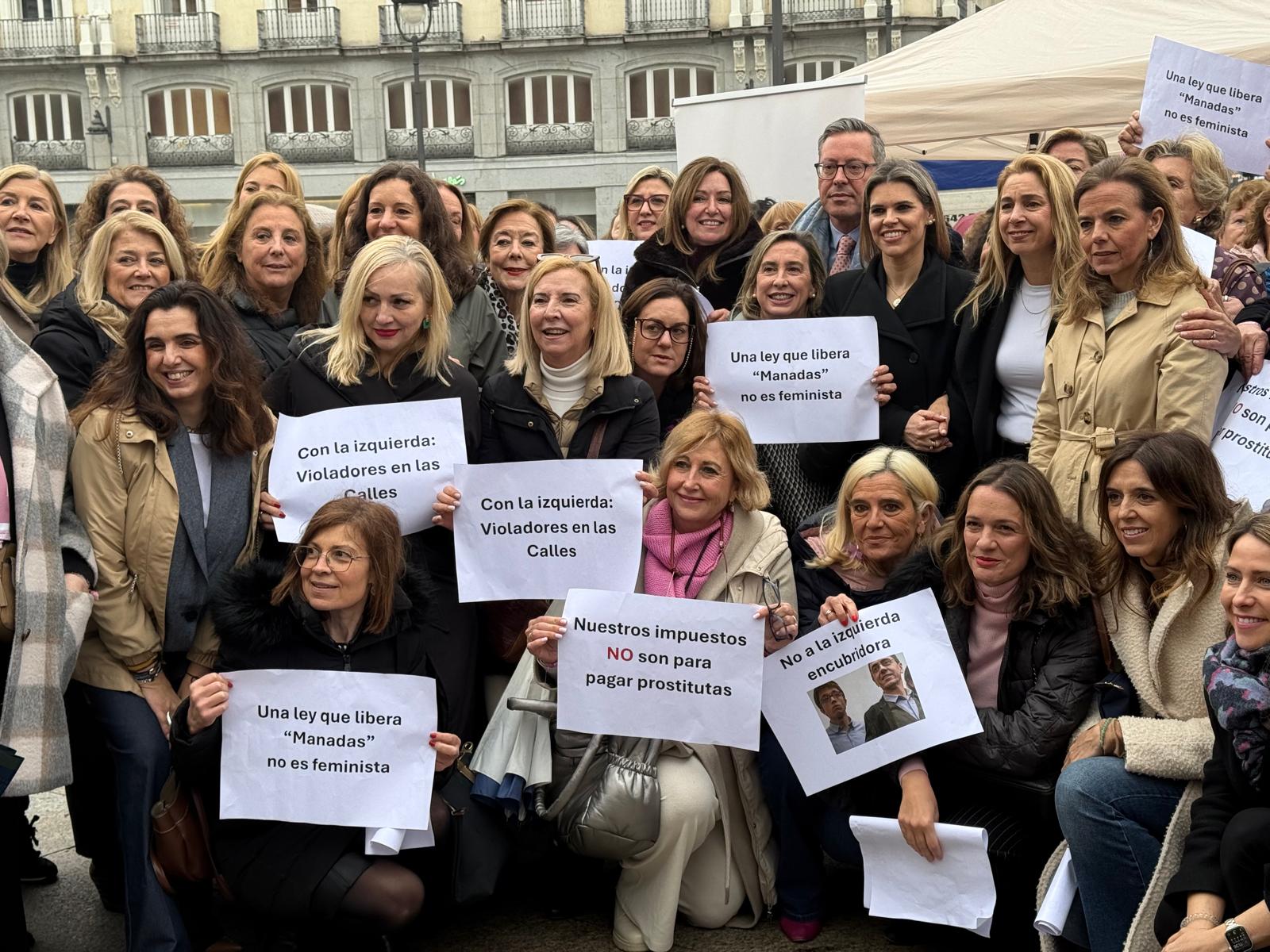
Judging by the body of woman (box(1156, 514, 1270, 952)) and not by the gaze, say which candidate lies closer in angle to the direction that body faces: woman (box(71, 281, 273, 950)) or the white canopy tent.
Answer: the woman

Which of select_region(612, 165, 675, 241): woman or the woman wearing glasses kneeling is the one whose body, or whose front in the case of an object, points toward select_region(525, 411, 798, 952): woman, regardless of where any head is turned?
select_region(612, 165, 675, 241): woman

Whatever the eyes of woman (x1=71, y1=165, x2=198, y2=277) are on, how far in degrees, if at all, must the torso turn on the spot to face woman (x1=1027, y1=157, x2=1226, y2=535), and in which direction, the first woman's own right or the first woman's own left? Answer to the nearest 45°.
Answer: approximately 45° to the first woman's own left

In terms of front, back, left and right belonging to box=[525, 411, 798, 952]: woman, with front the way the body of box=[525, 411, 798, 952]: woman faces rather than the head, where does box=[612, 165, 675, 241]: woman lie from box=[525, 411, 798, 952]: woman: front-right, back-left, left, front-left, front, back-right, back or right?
back-right

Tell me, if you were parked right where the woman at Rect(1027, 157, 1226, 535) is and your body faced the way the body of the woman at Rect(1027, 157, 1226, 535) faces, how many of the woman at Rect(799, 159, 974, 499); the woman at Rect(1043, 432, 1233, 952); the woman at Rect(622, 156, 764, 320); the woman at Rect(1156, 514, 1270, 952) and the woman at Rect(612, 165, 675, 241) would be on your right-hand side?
3

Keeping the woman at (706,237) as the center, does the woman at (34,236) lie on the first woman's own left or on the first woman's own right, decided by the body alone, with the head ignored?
on the first woman's own right

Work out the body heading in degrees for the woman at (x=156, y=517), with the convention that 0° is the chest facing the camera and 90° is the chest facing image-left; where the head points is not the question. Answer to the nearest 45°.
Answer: approximately 315°

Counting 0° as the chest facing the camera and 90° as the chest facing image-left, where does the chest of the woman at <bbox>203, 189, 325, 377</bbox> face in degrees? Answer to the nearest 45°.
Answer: approximately 0°

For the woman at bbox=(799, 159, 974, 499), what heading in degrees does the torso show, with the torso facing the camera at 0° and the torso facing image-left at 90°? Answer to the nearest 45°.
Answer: approximately 0°

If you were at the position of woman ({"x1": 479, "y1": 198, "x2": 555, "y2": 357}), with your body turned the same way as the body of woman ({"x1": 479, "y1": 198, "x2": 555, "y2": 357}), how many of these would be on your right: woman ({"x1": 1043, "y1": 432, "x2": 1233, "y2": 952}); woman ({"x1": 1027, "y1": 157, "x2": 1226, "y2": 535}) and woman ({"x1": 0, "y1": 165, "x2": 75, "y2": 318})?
1
